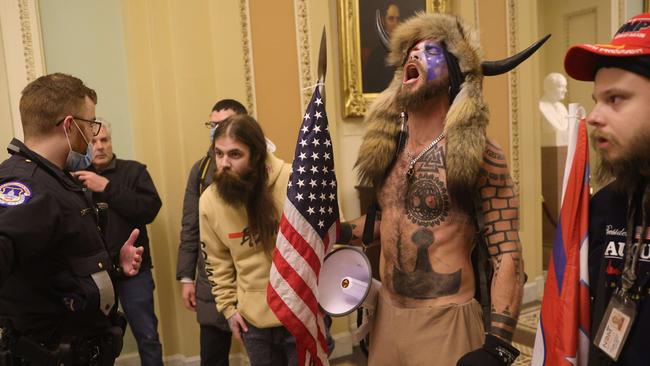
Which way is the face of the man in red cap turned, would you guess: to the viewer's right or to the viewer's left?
to the viewer's left

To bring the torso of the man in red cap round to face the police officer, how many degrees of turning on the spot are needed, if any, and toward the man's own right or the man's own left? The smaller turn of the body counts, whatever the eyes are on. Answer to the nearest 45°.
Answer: approximately 45° to the man's own right

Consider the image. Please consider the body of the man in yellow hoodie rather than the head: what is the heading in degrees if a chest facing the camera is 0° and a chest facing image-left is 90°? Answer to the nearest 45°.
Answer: approximately 45°

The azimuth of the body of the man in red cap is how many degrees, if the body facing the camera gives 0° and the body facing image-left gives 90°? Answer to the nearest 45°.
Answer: approximately 45°

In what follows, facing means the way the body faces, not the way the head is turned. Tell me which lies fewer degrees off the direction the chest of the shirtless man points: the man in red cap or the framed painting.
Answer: the man in red cap

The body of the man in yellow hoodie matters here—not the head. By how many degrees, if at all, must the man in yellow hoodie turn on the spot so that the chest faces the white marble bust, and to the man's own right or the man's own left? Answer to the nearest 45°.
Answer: approximately 180°
